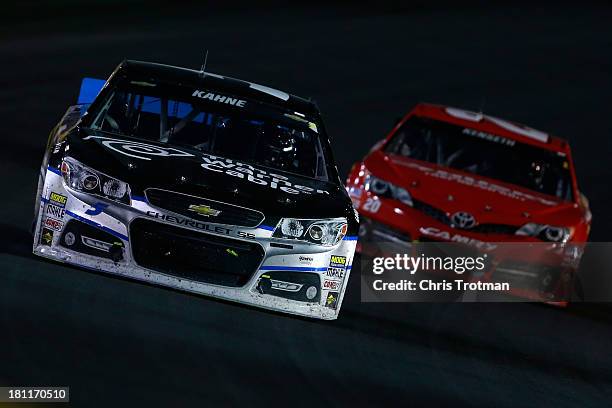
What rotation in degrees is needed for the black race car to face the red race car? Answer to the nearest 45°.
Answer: approximately 135° to its left

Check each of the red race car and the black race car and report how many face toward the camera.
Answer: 2

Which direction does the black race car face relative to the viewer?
toward the camera

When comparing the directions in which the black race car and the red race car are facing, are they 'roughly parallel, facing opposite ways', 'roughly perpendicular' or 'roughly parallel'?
roughly parallel

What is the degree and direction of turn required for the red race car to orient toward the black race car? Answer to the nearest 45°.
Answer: approximately 45° to its right

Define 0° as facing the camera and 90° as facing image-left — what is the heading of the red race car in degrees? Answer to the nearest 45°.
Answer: approximately 0°
